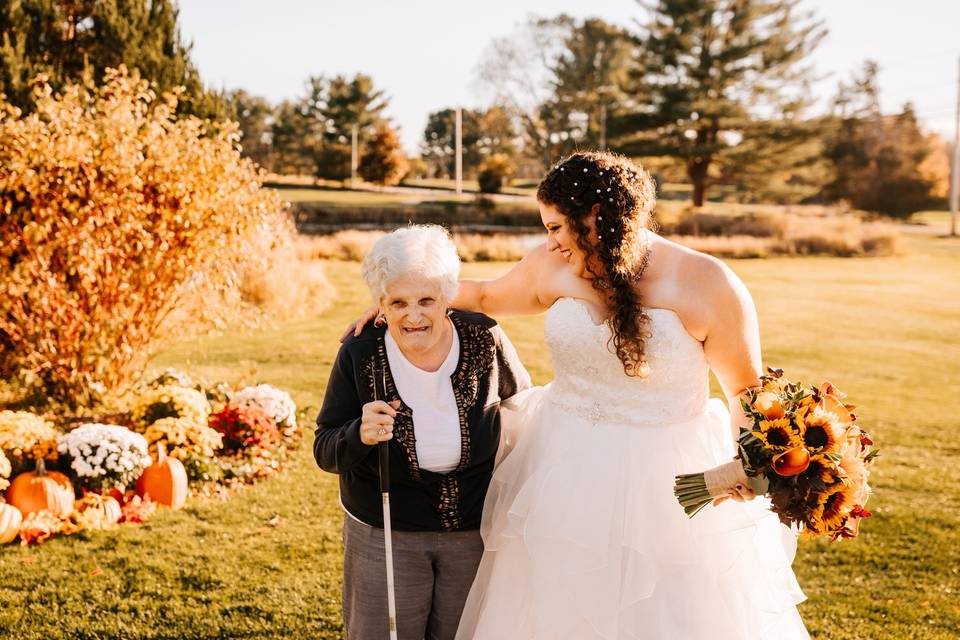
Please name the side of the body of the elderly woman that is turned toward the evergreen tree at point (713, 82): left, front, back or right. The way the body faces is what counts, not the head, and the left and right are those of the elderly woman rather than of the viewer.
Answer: back

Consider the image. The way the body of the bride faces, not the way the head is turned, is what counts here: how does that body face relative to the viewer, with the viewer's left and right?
facing the viewer and to the left of the viewer

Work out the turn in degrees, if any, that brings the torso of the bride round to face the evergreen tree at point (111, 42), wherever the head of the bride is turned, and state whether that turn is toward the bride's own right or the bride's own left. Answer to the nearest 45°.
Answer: approximately 90° to the bride's own right

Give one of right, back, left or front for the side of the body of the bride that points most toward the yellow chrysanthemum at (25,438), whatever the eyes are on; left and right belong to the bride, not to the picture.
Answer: right

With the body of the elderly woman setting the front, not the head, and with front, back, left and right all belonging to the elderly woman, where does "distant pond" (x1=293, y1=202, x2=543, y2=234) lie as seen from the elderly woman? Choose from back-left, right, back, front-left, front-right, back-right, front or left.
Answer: back

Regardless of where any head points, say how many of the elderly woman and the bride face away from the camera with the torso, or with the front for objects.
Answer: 0

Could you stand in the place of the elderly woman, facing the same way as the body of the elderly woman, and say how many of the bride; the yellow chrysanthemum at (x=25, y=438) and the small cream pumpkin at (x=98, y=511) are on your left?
1

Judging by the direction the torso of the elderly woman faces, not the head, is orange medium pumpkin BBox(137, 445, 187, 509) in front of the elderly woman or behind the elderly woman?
behind

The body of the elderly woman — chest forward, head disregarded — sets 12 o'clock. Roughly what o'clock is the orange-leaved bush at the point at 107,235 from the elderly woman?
The orange-leaved bush is roughly at 5 o'clock from the elderly woman.

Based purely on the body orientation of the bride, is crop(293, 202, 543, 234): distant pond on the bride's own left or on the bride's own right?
on the bride's own right

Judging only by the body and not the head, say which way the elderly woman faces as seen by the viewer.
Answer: toward the camera
